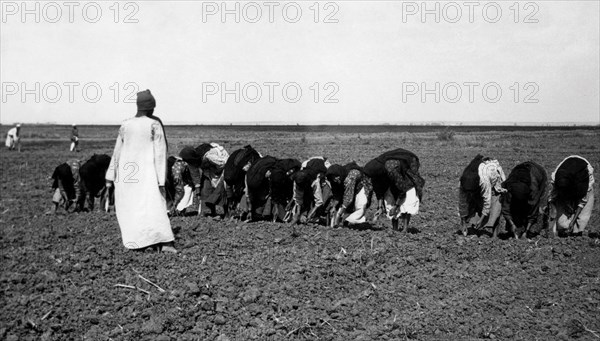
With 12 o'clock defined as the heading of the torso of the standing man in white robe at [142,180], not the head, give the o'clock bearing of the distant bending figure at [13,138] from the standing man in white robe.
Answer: The distant bending figure is roughly at 10 o'clock from the standing man in white robe.

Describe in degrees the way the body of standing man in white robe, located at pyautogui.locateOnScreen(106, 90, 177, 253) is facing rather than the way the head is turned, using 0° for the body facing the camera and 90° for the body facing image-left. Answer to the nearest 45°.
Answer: approximately 225°

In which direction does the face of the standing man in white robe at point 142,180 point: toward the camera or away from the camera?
away from the camera
